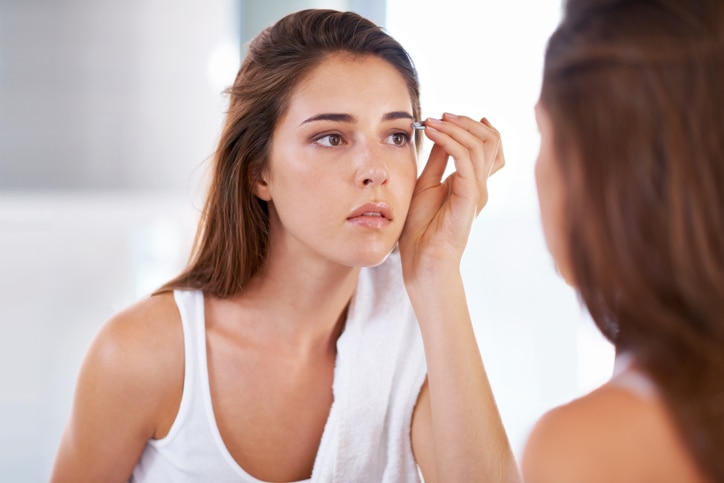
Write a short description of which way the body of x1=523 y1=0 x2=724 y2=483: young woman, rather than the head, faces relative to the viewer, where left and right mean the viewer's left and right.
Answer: facing away from the viewer and to the left of the viewer

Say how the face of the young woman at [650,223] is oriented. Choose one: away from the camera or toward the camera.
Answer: away from the camera
